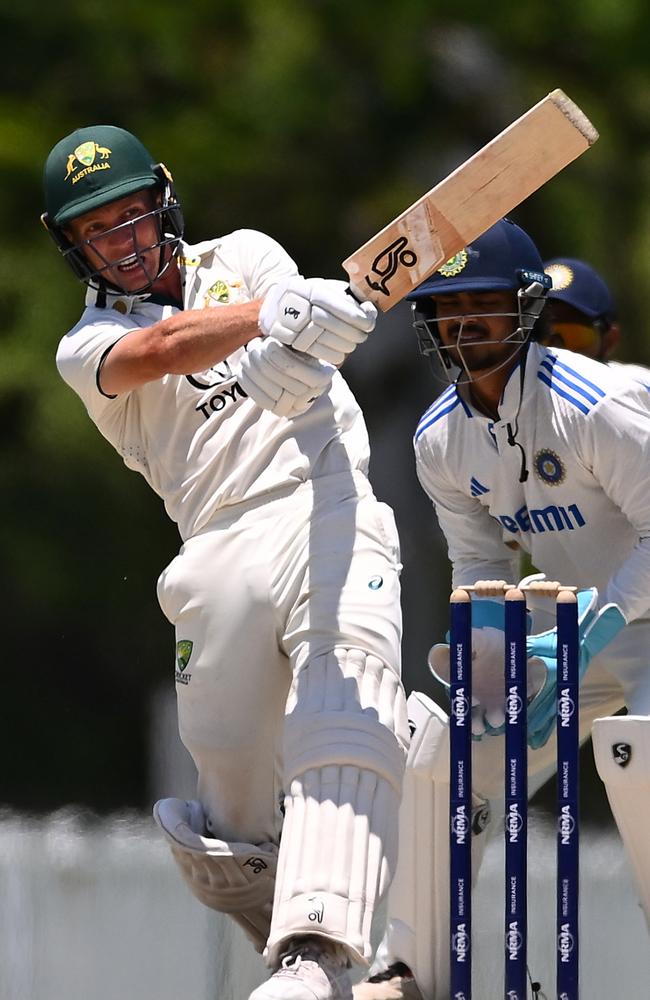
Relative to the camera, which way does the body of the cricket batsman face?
toward the camera
